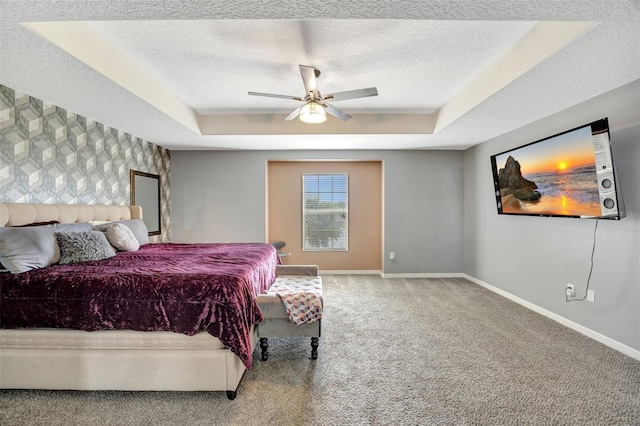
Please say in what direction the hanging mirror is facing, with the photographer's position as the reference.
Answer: facing the viewer and to the right of the viewer

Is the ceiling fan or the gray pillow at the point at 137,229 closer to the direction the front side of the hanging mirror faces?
the ceiling fan

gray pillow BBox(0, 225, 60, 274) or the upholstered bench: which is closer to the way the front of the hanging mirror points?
the upholstered bench

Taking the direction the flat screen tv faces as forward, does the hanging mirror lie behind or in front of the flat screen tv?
in front

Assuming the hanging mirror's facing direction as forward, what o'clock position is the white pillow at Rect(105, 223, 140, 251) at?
The white pillow is roughly at 2 o'clock from the hanging mirror.

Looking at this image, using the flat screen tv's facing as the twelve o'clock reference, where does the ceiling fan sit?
The ceiling fan is roughly at 12 o'clock from the flat screen tv.

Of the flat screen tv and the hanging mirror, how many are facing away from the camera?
0

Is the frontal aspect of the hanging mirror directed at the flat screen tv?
yes

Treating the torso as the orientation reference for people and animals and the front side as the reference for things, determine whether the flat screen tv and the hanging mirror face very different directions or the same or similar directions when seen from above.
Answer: very different directions

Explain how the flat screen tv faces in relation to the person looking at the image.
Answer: facing the viewer and to the left of the viewer

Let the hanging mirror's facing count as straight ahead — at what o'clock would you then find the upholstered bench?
The upholstered bench is roughly at 1 o'clock from the hanging mirror.

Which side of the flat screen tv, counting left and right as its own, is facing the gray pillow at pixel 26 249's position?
front

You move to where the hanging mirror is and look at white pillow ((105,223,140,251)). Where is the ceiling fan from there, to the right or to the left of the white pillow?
left

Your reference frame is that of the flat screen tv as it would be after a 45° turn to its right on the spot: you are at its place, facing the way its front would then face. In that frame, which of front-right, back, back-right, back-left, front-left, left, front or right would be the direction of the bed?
front-left

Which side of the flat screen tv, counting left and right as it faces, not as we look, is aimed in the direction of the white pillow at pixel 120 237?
front
